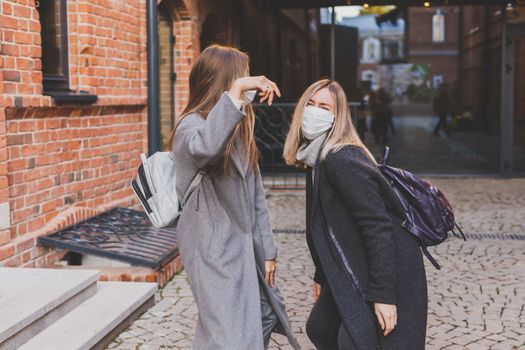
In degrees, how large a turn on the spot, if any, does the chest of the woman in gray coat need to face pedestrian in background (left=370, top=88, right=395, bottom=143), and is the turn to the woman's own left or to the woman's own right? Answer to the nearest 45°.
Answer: approximately 135° to the woman's own left

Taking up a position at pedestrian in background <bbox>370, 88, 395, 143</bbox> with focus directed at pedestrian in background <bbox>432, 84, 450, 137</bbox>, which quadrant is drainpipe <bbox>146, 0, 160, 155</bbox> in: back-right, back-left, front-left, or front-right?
back-right

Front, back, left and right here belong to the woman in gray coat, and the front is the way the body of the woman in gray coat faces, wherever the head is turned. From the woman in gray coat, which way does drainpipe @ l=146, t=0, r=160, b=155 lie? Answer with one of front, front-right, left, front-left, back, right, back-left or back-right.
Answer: back-left

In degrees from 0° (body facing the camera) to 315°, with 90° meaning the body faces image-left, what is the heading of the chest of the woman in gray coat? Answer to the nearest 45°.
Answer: approximately 315°

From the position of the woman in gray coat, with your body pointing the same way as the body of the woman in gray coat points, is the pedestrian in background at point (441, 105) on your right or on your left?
on your left

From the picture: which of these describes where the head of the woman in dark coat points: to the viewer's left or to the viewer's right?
to the viewer's left
